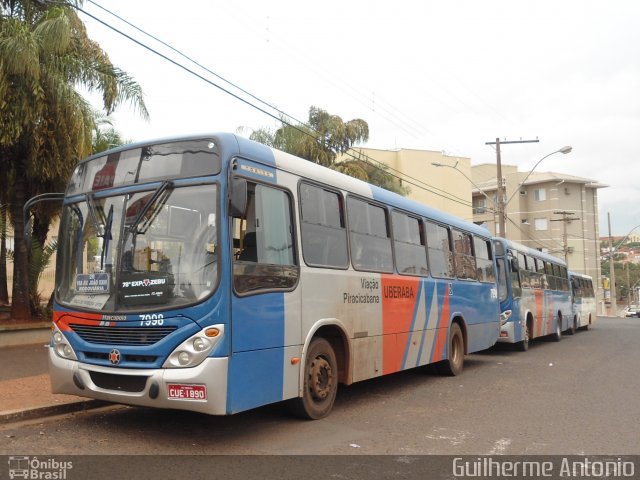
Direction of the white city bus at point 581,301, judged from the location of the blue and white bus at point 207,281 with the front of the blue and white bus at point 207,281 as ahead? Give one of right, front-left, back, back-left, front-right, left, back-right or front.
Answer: back

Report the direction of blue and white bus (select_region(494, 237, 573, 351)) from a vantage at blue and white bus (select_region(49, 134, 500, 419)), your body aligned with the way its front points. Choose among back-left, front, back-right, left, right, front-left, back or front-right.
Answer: back

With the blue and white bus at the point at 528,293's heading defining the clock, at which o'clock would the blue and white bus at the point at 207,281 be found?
the blue and white bus at the point at 207,281 is roughly at 11 o'clock from the blue and white bus at the point at 528,293.

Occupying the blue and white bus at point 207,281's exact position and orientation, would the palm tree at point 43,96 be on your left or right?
on your right

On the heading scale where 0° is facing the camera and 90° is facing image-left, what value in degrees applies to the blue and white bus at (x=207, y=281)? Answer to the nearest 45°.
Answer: approximately 45°

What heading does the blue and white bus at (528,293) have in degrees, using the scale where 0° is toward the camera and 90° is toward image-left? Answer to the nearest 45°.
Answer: approximately 45°

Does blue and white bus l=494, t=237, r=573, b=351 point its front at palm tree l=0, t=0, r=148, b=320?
yes

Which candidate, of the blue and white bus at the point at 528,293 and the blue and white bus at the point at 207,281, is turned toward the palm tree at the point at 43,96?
the blue and white bus at the point at 528,293

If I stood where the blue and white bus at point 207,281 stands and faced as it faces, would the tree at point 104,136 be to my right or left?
on my right

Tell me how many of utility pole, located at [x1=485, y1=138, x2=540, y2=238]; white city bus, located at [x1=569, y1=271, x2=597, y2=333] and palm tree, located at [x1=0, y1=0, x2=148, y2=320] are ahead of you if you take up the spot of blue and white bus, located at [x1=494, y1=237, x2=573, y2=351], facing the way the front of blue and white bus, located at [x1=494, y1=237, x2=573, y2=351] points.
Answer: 1
